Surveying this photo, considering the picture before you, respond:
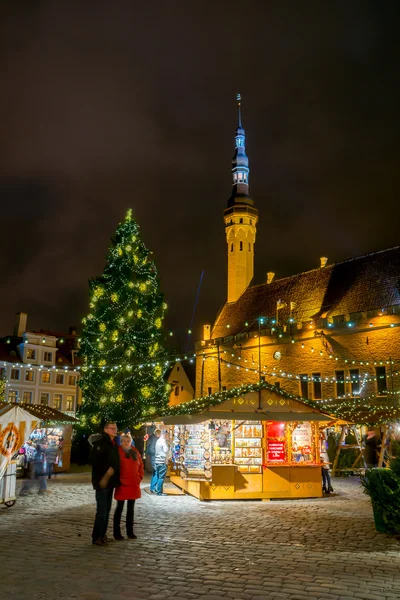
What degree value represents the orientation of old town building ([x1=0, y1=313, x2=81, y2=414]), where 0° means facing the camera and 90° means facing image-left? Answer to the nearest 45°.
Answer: approximately 0°

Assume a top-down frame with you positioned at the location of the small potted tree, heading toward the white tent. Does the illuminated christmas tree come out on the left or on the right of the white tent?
right

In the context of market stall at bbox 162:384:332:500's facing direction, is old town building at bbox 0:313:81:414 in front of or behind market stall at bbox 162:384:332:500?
behind

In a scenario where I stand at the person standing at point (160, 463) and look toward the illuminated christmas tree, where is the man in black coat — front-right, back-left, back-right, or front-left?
back-left

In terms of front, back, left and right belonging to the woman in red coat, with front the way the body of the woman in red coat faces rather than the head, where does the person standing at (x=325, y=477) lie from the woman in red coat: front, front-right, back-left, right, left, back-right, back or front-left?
back-left

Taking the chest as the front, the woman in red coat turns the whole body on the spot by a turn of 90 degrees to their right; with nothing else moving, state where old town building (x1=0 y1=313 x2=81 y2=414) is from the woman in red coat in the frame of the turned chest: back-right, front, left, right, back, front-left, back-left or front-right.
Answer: right

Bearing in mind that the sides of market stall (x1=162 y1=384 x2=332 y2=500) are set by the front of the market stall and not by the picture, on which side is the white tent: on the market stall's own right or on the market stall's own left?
on the market stall's own right

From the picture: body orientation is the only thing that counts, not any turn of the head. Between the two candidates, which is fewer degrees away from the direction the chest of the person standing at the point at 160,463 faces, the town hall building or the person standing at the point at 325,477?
the person standing at the point at 325,477
